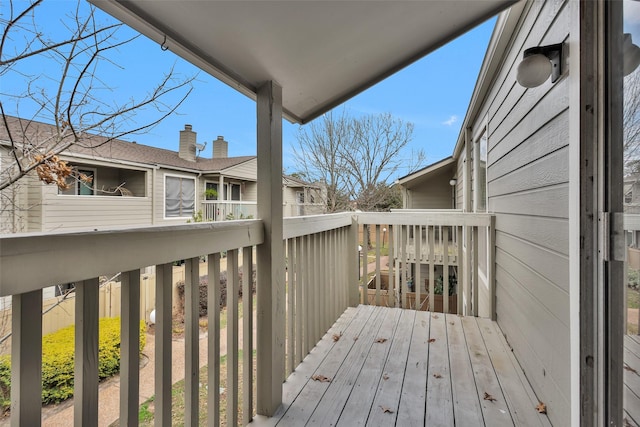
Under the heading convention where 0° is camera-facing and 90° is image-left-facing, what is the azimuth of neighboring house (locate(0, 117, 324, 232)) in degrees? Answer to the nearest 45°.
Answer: approximately 315°

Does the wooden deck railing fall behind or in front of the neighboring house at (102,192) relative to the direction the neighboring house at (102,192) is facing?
in front

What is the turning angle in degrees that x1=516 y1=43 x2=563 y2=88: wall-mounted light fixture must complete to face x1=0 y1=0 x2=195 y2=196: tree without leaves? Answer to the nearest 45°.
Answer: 0° — it already faces it

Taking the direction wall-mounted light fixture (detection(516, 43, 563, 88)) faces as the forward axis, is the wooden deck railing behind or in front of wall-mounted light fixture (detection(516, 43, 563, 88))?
in front

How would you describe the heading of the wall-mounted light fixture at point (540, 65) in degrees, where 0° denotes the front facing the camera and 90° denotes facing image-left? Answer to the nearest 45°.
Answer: approximately 45°

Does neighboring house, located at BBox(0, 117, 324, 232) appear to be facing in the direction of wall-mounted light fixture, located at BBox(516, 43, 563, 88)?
yes

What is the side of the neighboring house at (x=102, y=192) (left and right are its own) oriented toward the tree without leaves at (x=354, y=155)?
left

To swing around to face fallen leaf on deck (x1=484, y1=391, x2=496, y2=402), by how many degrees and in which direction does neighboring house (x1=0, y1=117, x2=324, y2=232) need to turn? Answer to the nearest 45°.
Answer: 0° — it already faces it

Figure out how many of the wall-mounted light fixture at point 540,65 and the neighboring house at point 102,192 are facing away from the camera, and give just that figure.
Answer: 0
